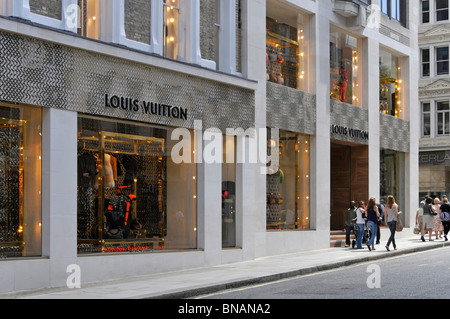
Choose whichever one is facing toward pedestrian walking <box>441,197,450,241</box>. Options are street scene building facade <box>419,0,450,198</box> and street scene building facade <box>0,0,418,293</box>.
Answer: street scene building facade <box>419,0,450,198</box>

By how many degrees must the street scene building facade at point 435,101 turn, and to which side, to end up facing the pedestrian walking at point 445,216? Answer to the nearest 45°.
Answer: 0° — it already faces them

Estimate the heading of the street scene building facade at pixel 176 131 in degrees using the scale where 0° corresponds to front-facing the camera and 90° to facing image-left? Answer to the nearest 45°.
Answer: approximately 315°

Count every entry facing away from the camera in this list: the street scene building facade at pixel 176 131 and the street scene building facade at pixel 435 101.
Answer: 0

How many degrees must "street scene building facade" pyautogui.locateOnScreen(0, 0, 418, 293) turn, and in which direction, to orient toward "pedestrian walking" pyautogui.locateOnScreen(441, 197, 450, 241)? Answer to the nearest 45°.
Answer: approximately 90° to its left

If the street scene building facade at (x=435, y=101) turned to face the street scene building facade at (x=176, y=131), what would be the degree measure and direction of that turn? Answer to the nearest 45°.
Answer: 0° — it already faces it
